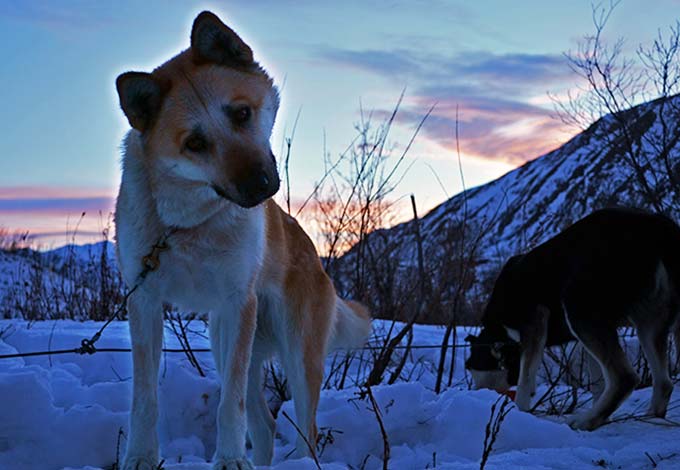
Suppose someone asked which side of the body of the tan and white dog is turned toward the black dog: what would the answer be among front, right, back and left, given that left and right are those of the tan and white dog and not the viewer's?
back

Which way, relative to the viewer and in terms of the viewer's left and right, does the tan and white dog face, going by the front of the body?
facing the viewer and to the left of the viewer
